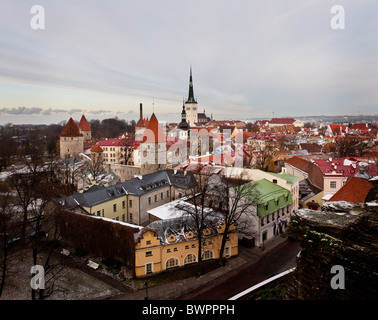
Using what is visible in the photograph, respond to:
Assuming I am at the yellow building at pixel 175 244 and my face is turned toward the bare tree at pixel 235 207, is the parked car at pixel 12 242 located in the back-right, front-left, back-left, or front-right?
back-left

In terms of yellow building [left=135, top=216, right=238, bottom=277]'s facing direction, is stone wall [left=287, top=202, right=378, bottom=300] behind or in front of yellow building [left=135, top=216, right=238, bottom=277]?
in front

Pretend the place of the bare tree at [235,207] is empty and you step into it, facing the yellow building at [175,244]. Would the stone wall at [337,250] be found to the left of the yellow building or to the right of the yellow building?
left

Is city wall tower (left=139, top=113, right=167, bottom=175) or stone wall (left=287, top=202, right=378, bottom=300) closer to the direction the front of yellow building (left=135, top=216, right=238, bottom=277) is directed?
the stone wall

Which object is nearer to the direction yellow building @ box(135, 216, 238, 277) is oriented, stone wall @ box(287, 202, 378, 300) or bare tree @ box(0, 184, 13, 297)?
the stone wall

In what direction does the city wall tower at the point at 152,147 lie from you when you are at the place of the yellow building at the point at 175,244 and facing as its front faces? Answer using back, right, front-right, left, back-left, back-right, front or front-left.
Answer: back-left

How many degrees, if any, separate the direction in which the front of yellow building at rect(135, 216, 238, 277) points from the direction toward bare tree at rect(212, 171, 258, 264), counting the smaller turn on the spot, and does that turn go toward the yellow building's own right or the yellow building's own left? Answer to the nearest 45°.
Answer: approximately 90° to the yellow building's own left

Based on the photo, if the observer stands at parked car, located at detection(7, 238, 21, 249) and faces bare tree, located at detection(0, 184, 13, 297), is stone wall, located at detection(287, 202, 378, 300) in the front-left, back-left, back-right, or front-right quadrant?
front-left

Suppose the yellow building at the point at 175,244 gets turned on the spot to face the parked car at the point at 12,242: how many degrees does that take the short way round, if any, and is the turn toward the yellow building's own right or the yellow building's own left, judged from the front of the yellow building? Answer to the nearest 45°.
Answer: approximately 135° to the yellow building's own right
